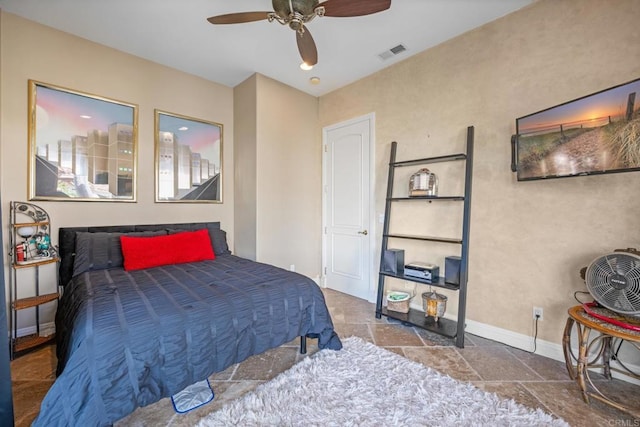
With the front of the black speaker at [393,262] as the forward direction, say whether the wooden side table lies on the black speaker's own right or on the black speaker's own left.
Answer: on the black speaker's own left

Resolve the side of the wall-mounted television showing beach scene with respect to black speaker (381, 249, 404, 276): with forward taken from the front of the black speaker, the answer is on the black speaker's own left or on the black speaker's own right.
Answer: on the black speaker's own left

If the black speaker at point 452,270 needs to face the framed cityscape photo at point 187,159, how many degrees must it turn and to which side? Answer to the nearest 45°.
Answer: approximately 45° to its right

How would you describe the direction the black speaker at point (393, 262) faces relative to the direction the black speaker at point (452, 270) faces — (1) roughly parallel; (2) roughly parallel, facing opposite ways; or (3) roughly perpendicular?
roughly parallel

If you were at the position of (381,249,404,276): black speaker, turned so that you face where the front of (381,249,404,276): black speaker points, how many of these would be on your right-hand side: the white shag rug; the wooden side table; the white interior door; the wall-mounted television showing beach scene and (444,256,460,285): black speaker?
1

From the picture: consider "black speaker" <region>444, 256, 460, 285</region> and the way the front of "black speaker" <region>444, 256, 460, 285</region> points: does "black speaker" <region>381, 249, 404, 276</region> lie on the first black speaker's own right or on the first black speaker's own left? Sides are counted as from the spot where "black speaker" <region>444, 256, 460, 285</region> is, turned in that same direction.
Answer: on the first black speaker's own right

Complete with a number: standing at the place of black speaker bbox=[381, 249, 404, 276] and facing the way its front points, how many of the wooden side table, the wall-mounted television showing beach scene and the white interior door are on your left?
2

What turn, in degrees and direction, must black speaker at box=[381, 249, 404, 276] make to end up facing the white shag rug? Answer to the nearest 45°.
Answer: approximately 45° to its left

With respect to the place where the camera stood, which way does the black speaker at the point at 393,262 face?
facing the viewer and to the left of the viewer

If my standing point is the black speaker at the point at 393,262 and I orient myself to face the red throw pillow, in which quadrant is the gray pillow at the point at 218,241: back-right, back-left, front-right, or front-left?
front-right

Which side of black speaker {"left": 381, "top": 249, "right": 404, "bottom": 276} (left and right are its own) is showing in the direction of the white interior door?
right

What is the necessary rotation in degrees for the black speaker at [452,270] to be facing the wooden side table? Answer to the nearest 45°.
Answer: approximately 90° to its left

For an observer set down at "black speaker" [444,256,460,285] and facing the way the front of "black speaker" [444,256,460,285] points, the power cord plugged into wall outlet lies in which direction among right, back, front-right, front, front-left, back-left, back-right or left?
back-left

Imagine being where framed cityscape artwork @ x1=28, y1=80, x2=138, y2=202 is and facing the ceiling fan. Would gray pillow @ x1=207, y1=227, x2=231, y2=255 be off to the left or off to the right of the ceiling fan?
left

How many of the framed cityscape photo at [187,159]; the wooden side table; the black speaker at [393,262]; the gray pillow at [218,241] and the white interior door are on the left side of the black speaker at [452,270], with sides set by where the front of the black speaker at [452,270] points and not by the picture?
1

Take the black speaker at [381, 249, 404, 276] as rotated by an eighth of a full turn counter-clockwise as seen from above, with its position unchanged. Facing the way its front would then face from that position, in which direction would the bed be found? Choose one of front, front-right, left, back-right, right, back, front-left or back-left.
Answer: front-right

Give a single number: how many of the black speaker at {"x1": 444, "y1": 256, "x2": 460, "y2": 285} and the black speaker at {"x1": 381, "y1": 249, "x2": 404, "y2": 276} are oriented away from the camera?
0

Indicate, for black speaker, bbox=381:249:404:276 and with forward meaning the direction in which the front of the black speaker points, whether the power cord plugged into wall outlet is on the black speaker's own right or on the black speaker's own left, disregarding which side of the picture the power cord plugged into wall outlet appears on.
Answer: on the black speaker's own left

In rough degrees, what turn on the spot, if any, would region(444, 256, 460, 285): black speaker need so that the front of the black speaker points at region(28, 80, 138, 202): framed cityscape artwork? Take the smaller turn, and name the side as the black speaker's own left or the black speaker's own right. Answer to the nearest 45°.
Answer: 0° — it already faces it
